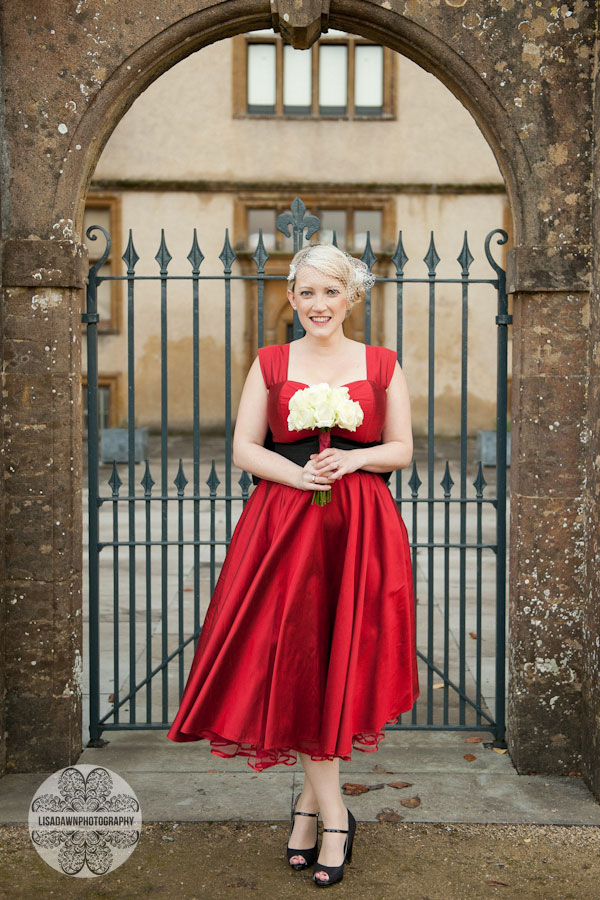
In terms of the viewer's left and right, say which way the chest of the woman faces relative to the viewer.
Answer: facing the viewer

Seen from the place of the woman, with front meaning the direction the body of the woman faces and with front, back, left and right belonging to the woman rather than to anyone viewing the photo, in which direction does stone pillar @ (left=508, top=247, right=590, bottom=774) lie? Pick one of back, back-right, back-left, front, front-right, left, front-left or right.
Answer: back-left

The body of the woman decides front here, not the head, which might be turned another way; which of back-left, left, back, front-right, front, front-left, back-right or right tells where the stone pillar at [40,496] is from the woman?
back-right

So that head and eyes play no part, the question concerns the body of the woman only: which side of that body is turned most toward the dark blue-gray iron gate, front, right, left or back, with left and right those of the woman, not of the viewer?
back

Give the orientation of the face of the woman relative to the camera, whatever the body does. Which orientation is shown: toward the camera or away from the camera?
toward the camera

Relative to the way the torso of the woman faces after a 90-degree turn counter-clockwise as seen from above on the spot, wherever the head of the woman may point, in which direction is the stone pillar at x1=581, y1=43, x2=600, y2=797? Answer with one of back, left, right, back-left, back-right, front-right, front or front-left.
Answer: front-left

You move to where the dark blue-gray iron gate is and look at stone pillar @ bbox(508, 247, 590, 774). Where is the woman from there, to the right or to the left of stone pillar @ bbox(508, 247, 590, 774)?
right
